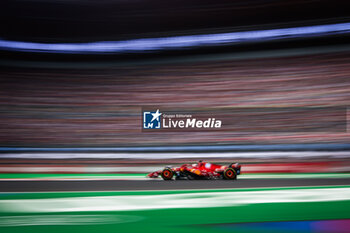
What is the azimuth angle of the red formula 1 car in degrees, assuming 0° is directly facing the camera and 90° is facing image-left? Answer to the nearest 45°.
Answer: approximately 90°
